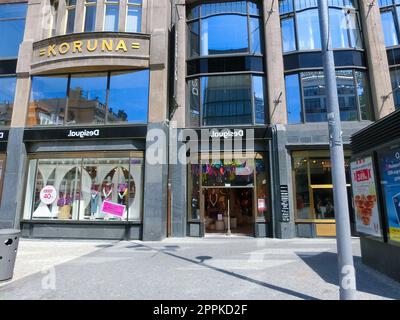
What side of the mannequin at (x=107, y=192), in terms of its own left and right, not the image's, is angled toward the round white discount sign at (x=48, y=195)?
right

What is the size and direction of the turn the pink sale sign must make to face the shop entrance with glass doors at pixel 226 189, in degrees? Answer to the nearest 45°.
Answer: approximately 90° to its left

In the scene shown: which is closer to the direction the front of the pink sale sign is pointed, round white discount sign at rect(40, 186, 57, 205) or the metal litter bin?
the metal litter bin

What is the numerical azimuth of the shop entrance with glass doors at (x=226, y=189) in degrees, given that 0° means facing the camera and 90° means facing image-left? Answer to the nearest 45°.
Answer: approximately 0°

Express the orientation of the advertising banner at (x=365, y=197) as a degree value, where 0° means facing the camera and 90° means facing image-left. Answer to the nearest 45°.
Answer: approximately 45°

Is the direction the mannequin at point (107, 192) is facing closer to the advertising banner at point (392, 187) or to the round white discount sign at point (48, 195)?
the advertising banner

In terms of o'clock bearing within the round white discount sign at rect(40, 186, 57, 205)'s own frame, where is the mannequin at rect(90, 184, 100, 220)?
The mannequin is roughly at 10 o'clock from the round white discount sign.

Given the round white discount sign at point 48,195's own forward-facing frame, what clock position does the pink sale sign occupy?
The pink sale sign is roughly at 10 o'clock from the round white discount sign.

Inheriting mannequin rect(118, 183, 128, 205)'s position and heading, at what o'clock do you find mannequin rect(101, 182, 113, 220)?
mannequin rect(101, 182, 113, 220) is roughly at 4 o'clock from mannequin rect(118, 183, 128, 205).
